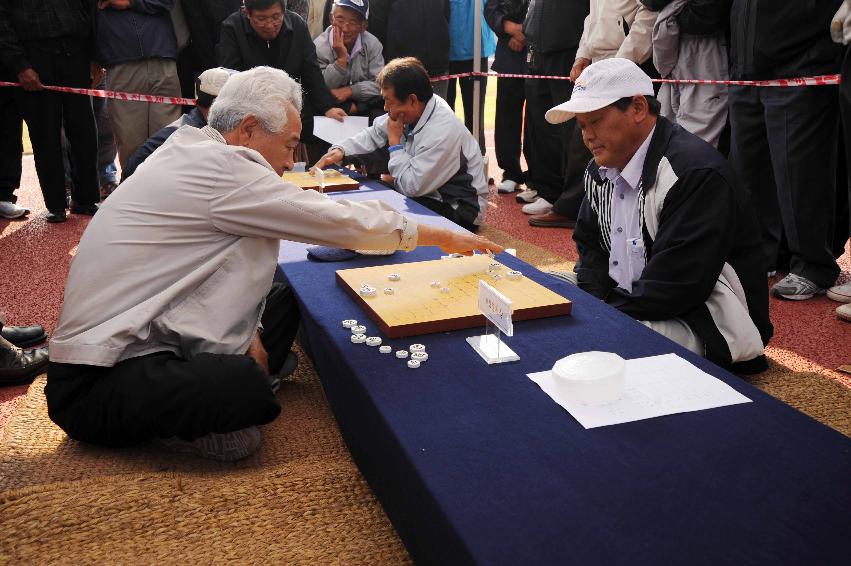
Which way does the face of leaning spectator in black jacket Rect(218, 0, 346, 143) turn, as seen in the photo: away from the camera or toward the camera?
toward the camera

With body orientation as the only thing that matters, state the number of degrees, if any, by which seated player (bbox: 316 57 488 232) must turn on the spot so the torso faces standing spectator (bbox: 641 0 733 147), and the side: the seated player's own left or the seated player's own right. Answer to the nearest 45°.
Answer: approximately 180°

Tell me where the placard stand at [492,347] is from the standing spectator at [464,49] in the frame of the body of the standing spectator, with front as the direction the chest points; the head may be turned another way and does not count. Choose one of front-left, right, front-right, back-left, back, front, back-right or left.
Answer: front

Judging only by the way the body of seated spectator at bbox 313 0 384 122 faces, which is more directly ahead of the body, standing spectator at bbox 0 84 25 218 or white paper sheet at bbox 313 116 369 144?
the white paper sheet

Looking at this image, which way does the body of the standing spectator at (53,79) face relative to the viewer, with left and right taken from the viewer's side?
facing the viewer

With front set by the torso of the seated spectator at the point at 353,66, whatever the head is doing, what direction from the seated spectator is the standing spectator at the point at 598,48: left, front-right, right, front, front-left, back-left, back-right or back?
front-left

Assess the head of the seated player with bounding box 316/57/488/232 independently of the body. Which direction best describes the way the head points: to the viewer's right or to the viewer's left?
to the viewer's left

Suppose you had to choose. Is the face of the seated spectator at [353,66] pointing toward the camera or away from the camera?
toward the camera

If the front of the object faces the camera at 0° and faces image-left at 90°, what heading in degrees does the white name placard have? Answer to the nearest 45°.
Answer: approximately 45°

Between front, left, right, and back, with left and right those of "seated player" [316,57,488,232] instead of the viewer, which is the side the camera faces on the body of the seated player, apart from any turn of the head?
left

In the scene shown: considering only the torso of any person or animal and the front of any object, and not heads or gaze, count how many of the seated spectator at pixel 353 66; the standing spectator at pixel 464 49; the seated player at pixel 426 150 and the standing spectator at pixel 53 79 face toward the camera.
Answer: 3

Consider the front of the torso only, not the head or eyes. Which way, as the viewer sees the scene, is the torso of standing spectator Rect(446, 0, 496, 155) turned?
toward the camera

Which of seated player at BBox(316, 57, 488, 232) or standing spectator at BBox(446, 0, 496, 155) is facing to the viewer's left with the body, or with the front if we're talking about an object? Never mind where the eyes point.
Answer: the seated player

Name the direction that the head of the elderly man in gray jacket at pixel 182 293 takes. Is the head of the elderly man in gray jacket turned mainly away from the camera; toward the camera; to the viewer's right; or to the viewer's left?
to the viewer's right

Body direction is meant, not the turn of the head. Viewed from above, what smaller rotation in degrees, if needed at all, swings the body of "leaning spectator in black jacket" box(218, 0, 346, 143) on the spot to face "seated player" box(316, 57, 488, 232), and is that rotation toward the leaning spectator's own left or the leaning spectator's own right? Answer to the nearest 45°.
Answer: approximately 45° to the leaning spectator's own left

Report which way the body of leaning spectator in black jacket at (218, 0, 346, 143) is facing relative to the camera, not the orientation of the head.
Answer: toward the camera

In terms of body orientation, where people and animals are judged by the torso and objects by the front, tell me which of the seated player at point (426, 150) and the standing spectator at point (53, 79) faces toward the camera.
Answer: the standing spectator

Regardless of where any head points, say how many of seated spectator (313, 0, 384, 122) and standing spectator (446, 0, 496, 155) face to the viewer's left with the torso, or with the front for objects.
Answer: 0
